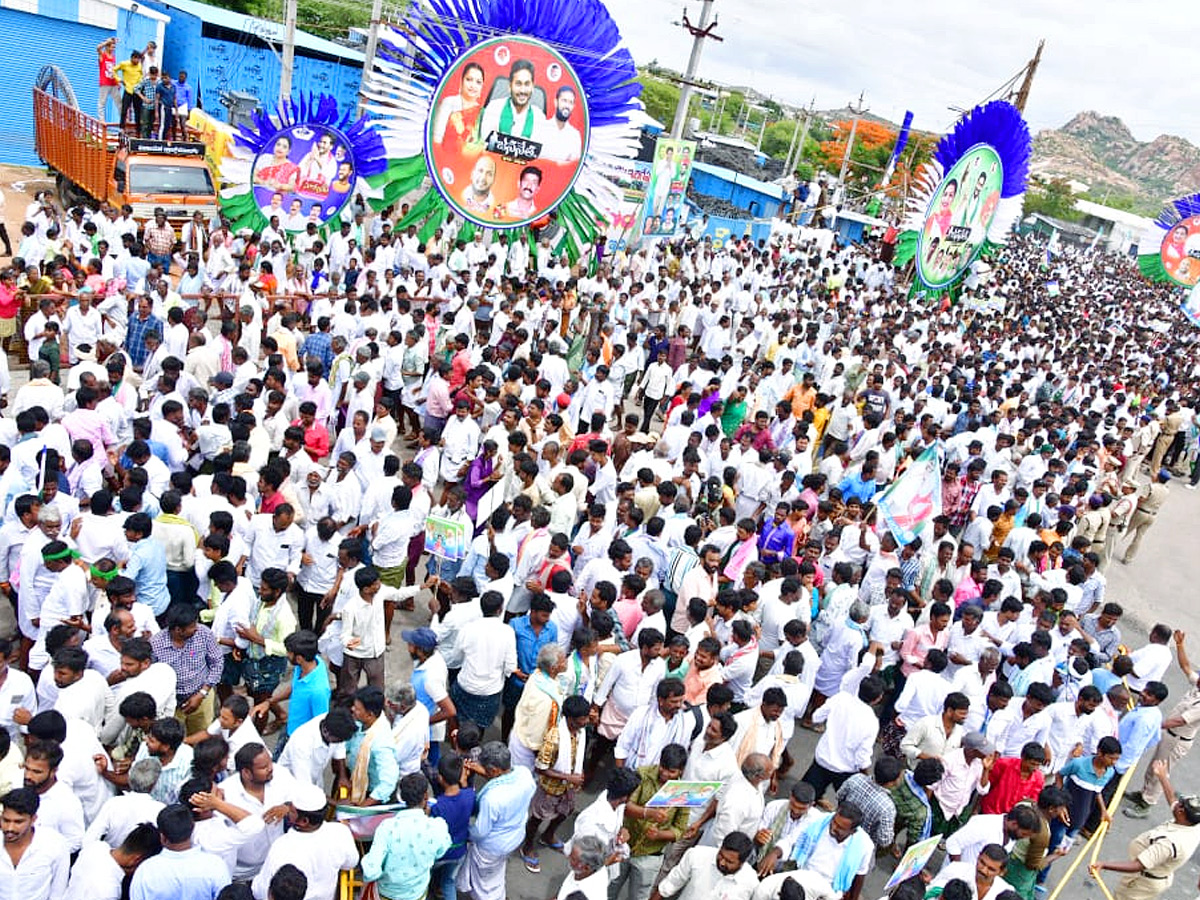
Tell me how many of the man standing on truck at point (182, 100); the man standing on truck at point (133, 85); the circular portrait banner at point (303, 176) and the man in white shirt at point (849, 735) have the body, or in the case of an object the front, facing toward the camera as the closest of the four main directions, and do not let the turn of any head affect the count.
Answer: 3

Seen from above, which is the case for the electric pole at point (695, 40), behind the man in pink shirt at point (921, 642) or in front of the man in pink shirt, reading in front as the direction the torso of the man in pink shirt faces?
behind

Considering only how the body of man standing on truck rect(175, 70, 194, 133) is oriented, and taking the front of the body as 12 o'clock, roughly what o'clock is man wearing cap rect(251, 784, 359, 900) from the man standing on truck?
The man wearing cap is roughly at 12 o'clock from the man standing on truck.

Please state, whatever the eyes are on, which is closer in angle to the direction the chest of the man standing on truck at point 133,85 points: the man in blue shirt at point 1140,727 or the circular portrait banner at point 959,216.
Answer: the man in blue shirt

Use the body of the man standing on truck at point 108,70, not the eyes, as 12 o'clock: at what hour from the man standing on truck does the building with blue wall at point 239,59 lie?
The building with blue wall is roughly at 8 o'clock from the man standing on truck.

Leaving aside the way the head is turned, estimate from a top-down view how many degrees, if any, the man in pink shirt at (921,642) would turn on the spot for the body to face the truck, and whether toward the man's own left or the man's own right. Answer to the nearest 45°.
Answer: approximately 135° to the man's own right

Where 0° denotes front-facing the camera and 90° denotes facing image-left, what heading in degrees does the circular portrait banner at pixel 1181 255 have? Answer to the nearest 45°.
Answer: approximately 0°

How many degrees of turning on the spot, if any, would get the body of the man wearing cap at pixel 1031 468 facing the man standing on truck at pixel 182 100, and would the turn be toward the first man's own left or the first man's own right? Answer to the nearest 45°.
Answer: approximately 135° to the first man's own right
